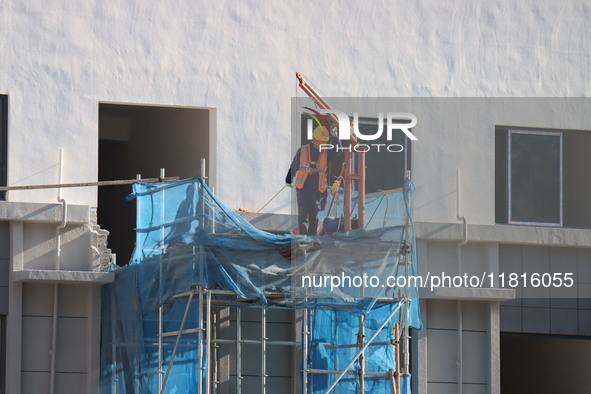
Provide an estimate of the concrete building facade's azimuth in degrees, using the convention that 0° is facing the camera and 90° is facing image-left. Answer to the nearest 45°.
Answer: approximately 0°
